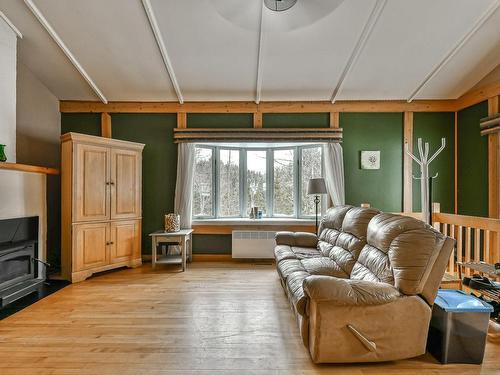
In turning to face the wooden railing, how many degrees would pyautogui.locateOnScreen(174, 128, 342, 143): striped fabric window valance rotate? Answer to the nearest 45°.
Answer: approximately 45° to its left

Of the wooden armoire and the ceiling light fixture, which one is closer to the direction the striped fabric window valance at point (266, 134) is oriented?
the ceiling light fixture

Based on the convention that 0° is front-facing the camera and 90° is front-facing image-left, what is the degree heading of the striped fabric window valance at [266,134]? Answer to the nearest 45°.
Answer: approximately 0°

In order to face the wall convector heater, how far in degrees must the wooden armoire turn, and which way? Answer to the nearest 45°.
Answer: approximately 45° to its left

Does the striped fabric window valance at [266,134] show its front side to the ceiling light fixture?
yes

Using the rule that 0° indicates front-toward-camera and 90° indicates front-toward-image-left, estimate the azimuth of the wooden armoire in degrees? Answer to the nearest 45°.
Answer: approximately 315°

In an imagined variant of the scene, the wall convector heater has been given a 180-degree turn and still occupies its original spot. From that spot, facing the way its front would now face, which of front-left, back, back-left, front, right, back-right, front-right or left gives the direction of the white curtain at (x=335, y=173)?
right

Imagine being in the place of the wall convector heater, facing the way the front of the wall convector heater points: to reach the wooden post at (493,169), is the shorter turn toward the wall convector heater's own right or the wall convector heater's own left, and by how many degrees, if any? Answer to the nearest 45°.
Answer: approximately 90° to the wall convector heater's own left

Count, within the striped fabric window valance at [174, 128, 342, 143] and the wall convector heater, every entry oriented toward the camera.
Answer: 2

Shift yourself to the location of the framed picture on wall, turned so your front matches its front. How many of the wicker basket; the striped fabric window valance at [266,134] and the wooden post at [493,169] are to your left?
1

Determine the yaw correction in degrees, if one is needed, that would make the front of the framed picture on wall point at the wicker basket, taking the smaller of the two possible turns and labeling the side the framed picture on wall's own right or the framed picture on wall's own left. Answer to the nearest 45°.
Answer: approximately 45° to the framed picture on wall's own right

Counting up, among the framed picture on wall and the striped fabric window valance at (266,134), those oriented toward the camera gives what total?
2

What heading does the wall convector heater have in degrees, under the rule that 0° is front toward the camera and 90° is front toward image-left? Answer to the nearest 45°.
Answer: approximately 0°
